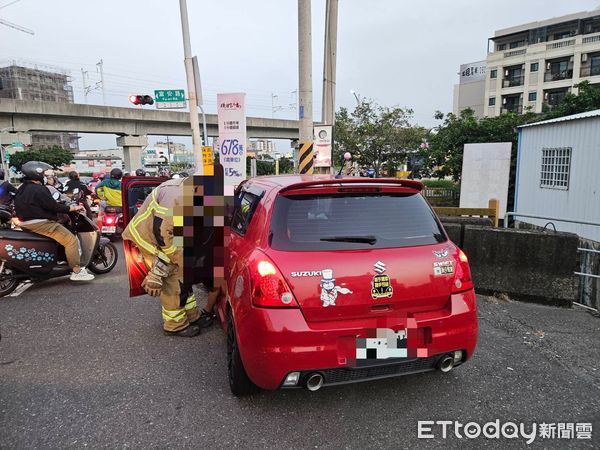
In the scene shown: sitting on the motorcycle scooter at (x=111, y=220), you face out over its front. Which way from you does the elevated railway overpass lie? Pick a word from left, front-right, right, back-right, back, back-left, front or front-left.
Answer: front

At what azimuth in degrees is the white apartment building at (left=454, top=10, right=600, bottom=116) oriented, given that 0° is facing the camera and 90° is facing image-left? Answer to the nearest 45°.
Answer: approximately 45°

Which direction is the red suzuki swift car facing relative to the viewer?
away from the camera

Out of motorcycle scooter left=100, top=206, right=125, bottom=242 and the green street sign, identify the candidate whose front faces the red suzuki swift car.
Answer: the green street sign

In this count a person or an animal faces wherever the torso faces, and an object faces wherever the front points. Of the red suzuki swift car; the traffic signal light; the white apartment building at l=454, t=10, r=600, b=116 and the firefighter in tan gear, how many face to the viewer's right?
1

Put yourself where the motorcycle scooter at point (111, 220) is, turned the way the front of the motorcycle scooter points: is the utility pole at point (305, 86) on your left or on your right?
on your right

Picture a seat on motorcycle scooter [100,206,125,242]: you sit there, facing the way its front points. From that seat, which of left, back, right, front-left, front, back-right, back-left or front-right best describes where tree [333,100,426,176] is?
front-right

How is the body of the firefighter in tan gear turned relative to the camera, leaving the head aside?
to the viewer's right

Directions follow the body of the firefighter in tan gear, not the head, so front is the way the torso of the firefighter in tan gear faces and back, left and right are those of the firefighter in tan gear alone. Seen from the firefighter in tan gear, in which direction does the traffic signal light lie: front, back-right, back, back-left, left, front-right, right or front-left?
left

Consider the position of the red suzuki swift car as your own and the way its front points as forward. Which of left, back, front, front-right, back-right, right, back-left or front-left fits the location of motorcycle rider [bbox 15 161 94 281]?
front-left

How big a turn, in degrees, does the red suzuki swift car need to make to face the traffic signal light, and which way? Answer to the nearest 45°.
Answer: approximately 45° to its left

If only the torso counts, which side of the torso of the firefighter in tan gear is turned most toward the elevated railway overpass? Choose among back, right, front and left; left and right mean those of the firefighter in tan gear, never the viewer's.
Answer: left

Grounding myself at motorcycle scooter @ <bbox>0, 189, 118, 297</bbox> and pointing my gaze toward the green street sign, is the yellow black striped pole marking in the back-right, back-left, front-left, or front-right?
front-right

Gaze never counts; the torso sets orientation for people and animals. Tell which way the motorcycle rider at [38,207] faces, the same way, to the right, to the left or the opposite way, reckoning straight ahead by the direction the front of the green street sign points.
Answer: to the left

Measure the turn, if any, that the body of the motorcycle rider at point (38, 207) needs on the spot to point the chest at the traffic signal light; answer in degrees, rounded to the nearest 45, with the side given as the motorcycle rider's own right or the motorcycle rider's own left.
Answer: approximately 90° to the motorcycle rider's own left

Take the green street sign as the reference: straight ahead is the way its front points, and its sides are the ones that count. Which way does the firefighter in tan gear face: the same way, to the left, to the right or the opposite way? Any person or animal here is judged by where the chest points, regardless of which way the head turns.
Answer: to the left

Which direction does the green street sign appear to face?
toward the camera

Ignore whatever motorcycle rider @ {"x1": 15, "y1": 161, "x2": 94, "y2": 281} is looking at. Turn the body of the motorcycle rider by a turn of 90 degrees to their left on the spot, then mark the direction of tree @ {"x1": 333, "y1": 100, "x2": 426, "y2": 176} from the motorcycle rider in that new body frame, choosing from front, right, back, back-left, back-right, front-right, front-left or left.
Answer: front-right

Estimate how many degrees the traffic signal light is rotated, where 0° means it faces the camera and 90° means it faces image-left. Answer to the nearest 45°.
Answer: approximately 0°

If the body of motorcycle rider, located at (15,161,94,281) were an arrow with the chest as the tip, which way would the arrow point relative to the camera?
to the viewer's right
